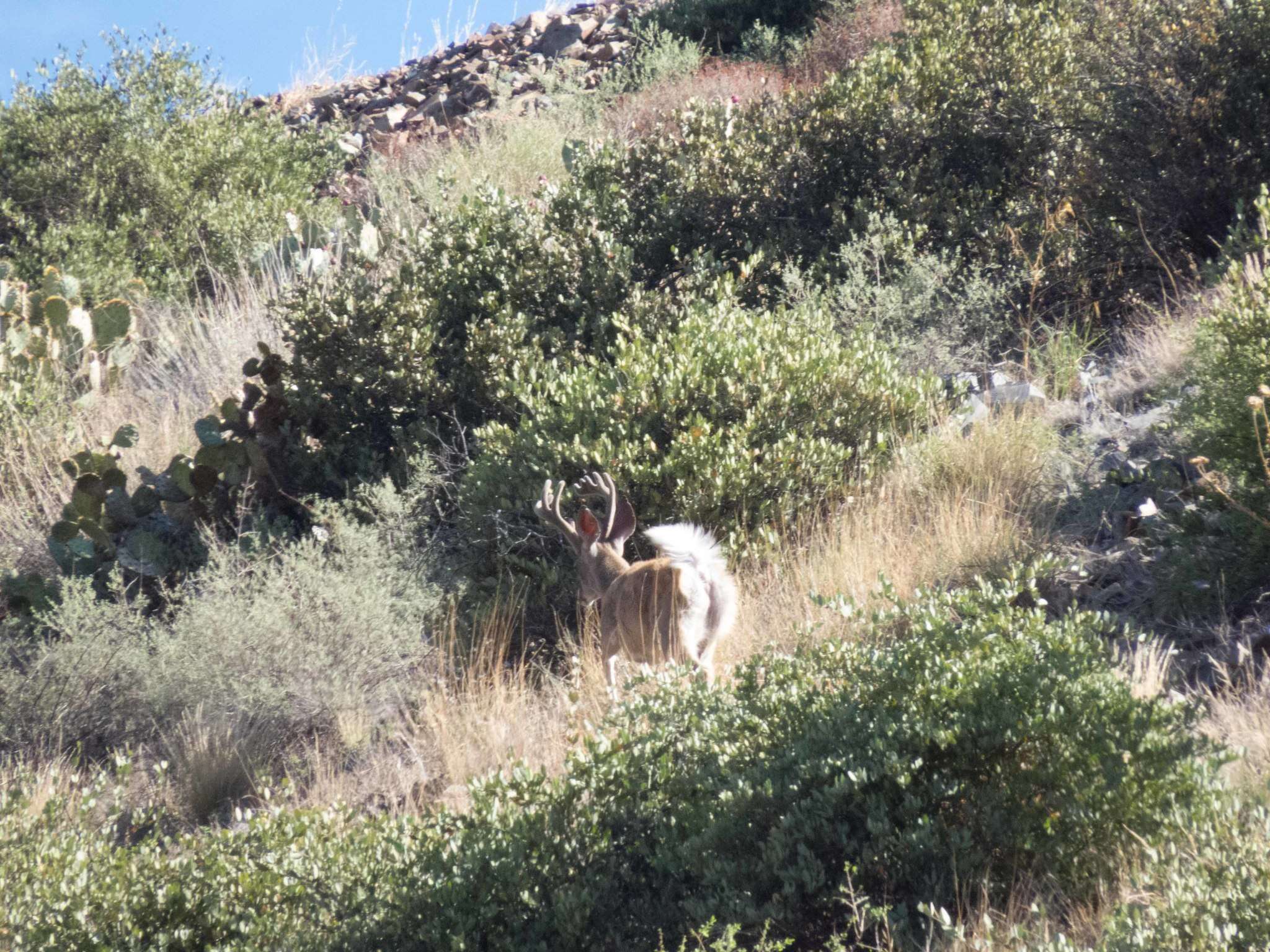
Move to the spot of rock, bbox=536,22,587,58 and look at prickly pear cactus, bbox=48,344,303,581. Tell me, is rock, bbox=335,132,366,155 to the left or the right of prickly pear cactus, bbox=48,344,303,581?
right

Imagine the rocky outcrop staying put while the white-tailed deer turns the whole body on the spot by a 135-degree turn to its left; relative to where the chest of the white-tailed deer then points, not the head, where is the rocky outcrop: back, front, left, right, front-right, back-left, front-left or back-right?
back

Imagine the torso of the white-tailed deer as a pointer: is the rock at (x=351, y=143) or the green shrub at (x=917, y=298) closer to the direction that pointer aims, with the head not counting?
the rock

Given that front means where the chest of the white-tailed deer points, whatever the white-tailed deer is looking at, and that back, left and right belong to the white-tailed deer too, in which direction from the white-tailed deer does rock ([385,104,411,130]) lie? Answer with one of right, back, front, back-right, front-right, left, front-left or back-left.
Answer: front-right

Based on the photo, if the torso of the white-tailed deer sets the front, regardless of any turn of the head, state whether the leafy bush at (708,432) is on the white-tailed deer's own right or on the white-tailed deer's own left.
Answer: on the white-tailed deer's own right

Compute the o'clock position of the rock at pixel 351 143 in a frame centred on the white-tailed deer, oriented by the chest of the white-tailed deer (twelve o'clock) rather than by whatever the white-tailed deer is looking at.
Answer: The rock is roughly at 1 o'clock from the white-tailed deer.

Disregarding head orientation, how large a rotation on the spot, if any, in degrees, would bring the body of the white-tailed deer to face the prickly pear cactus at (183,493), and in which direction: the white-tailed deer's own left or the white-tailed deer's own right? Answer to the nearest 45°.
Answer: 0° — it already faces it

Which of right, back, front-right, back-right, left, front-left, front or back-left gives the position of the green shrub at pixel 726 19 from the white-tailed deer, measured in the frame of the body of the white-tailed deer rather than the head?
front-right

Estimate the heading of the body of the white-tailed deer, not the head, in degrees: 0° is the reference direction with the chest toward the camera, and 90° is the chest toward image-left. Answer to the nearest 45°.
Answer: approximately 135°

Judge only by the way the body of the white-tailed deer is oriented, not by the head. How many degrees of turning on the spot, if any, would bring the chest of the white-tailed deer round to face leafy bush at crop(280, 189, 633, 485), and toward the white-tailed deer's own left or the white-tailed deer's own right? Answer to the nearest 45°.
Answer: approximately 45° to the white-tailed deer's own right

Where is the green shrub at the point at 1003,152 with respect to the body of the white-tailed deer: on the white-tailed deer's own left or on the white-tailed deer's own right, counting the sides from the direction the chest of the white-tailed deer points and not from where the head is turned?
on the white-tailed deer's own right

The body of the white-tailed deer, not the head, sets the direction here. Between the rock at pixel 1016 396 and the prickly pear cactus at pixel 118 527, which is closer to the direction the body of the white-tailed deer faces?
the prickly pear cactus
